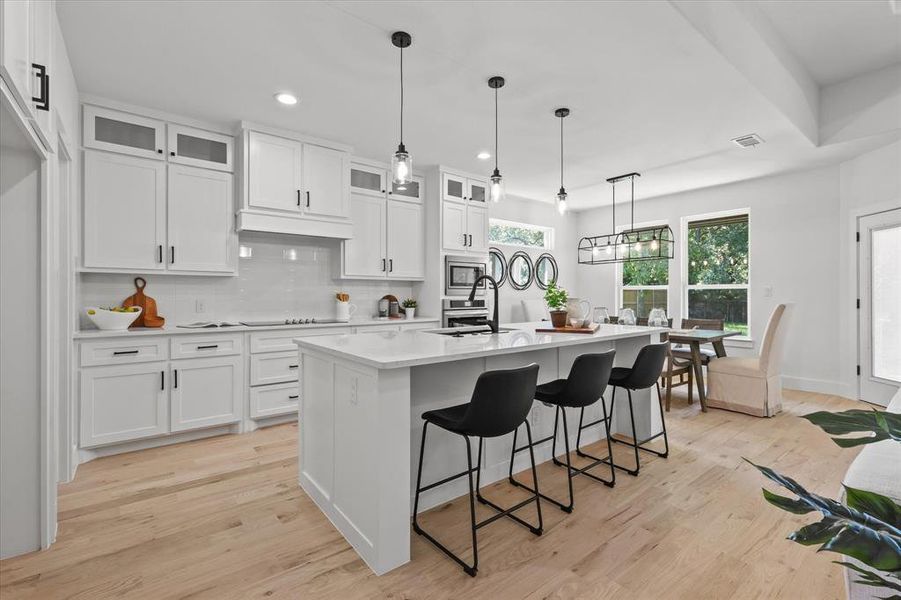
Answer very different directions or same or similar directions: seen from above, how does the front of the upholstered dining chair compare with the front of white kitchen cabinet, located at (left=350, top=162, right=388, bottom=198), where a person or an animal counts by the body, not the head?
very different directions

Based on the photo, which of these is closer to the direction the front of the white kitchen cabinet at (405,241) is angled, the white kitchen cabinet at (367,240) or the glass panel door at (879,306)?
the glass panel door

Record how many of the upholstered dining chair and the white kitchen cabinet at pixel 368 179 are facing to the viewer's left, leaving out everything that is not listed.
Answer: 1

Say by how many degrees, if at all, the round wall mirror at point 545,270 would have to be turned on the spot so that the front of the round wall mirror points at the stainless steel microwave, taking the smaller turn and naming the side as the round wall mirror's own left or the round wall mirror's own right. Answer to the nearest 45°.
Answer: approximately 90° to the round wall mirror's own right

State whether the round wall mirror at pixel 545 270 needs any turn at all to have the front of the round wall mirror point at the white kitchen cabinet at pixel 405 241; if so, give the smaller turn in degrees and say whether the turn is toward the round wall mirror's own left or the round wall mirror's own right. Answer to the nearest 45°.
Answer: approximately 90° to the round wall mirror's own right

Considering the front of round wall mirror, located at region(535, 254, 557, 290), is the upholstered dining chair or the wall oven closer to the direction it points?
the upholstered dining chair

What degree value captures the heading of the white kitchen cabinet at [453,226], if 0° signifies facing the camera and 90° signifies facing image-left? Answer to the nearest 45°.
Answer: approximately 315°

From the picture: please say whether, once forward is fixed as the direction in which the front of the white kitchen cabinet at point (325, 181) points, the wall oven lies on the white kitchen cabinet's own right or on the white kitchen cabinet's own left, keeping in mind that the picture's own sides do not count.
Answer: on the white kitchen cabinet's own left

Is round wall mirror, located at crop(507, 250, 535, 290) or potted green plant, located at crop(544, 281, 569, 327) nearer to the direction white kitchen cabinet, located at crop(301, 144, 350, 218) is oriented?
the potted green plant

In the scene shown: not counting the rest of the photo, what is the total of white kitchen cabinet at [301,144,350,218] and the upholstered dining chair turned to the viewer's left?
1

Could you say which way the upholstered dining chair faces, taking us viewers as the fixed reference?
facing to the left of the viewer

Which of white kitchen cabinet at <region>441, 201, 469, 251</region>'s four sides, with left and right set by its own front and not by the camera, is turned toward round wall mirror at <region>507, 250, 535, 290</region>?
left
